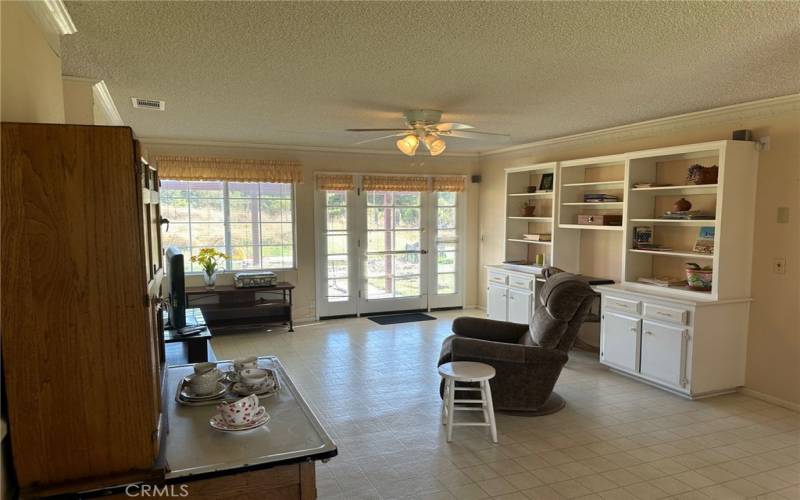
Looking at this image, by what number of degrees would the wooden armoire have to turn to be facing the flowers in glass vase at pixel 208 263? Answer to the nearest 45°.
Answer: approximately 90° to its left

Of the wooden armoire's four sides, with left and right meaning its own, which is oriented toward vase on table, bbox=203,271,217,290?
left

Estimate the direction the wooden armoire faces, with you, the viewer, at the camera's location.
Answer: facing to the right of the viewer

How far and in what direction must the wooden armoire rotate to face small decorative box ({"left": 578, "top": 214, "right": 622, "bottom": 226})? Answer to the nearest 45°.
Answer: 0° — it already faces it

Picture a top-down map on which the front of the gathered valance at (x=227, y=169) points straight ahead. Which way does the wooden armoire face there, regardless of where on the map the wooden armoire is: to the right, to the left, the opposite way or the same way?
to the left

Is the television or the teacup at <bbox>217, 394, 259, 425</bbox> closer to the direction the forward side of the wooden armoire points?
the teacup

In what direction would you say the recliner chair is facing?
to the viewer's left

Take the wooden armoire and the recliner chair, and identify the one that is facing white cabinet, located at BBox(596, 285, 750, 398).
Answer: the wooden armoire

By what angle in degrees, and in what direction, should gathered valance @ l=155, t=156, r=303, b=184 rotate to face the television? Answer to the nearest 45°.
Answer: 0° — it already faces it

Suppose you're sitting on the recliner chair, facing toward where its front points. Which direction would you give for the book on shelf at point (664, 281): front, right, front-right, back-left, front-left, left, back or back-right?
back-right

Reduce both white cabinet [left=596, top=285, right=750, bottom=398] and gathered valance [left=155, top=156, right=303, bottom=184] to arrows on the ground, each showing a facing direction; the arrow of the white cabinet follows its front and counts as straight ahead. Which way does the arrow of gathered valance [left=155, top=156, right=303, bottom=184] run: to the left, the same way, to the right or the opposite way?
to the left

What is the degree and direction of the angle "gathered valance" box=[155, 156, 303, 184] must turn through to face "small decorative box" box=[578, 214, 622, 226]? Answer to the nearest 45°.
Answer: approximately 45° to its left
